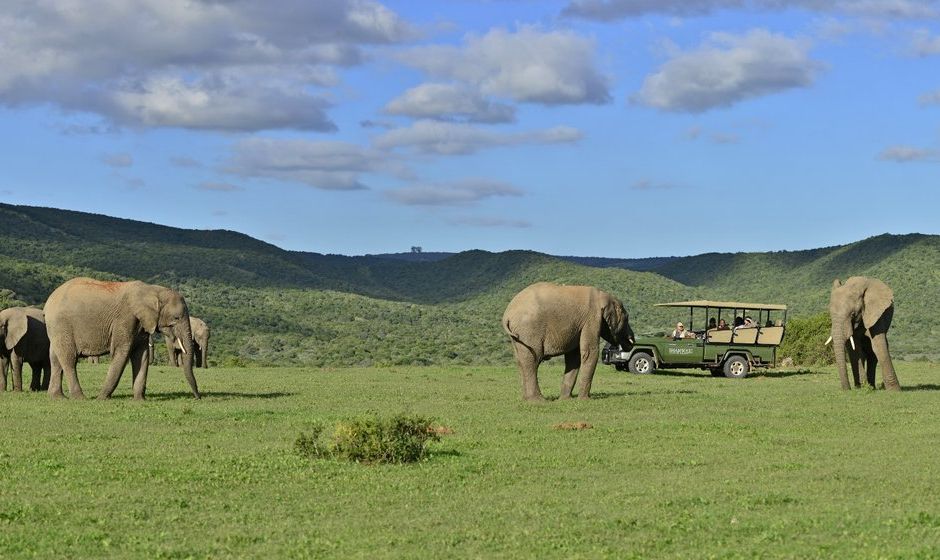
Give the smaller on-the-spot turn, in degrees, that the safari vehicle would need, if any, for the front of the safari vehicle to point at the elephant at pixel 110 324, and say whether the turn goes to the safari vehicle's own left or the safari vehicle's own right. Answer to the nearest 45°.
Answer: approximately 45° to the safari vehicle's own left

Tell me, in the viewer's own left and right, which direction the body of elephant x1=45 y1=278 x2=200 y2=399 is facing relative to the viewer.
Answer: facing to the right of the viewer

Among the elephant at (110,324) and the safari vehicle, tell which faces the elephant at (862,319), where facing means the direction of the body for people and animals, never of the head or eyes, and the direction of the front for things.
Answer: the elephant at (110,324)

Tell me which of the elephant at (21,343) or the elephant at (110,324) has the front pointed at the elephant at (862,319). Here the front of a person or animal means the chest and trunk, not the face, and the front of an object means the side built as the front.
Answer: the elephant at (110,324)

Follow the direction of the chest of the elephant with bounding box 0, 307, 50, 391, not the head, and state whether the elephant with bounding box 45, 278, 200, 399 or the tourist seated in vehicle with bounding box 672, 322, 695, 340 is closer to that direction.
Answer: the elephant

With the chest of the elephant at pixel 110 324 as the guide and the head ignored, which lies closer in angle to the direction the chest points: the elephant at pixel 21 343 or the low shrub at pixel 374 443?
the low shrub

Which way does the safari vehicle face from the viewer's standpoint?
to the viewer's left
